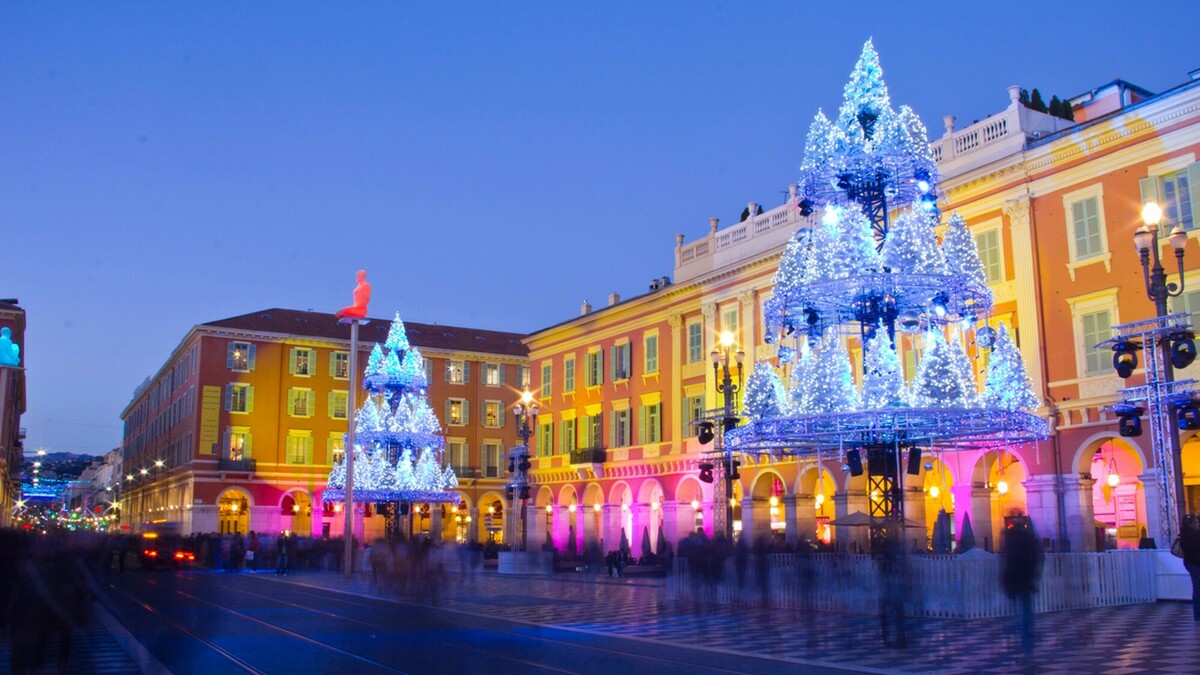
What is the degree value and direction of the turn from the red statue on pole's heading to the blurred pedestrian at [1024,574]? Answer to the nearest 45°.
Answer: approximately 90° to its left

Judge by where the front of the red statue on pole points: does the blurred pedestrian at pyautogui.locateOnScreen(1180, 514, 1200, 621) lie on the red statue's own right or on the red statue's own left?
on the red statue's own left
